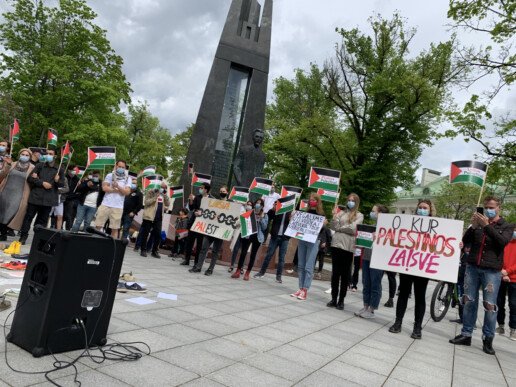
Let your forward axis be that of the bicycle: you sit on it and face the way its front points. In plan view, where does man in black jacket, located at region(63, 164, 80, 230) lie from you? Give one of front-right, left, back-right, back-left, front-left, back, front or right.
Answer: front-right

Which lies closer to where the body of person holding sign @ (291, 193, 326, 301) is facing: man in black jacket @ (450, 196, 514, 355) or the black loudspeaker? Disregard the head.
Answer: the black loudspeaker

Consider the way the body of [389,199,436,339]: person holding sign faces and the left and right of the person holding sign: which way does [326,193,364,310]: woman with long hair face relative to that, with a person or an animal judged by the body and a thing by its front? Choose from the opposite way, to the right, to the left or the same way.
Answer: the same way

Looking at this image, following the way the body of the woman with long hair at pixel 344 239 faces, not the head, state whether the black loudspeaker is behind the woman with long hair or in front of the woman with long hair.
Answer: in front

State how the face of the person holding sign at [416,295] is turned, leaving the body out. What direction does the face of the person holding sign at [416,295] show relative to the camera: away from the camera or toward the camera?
toward the camera

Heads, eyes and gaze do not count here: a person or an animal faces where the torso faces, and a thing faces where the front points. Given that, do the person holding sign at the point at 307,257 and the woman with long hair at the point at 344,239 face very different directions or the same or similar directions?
same or similar directions

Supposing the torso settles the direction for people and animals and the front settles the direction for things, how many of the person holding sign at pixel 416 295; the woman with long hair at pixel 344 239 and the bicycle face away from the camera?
0

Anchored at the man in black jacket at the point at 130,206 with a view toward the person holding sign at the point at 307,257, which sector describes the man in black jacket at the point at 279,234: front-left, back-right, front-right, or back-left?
front-left

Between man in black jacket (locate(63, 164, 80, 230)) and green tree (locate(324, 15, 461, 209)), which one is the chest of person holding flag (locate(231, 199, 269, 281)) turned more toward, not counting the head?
the man in black jacket

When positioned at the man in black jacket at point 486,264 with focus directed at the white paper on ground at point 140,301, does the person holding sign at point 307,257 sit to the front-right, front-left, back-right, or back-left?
front-right

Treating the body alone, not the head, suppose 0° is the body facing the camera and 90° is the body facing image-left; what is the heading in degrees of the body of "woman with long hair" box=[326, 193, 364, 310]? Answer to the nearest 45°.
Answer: approximately 45°

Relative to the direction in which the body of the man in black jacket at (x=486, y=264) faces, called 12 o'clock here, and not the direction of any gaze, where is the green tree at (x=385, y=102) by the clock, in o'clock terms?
The green tree is roughly at 4 o'clock from the man in black jacket.

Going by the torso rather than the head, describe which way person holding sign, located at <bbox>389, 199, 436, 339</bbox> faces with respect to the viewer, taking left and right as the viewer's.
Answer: facing the viewer and to the left of the viewer

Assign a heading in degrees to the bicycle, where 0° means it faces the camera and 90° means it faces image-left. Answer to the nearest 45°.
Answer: approximately 45°

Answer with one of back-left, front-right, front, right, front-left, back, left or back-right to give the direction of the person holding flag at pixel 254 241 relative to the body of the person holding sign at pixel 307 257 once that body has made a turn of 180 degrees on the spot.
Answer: left

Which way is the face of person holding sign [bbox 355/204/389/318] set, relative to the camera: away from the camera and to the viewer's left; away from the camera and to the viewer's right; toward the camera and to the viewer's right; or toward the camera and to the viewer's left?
toward the camera and to the viewer's left
